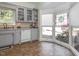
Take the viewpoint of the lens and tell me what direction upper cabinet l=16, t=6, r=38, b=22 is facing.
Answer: facing the viewer and to the right of the viewer

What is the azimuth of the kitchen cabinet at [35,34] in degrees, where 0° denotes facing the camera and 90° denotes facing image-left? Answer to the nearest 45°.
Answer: approximately 315°

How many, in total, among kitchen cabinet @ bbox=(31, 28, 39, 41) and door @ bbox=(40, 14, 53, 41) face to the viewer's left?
0

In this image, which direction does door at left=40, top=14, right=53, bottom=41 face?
toward the camera
